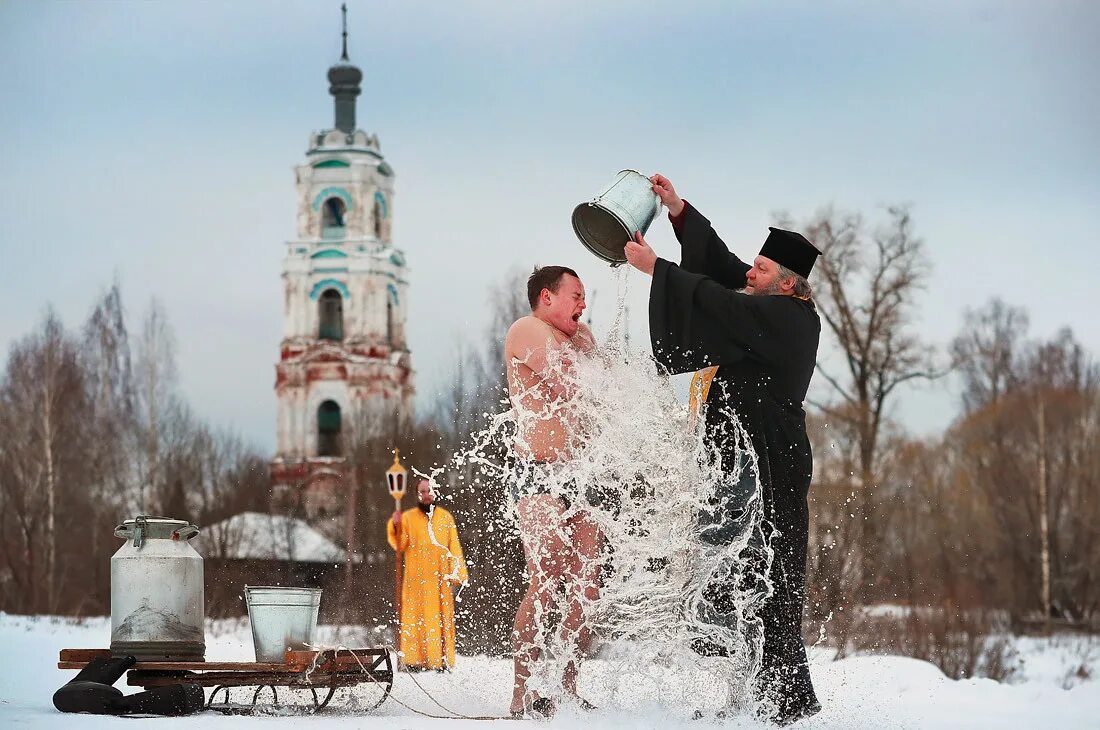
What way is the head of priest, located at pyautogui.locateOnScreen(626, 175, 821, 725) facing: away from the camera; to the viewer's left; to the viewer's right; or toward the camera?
to the viewer's left

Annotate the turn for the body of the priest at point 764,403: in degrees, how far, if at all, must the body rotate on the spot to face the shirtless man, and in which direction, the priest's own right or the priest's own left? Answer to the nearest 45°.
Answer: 0° — they already face them

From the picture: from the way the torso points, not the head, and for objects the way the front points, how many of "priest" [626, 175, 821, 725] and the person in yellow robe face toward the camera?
1

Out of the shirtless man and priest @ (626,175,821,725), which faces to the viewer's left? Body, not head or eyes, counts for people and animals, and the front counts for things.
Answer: the priest

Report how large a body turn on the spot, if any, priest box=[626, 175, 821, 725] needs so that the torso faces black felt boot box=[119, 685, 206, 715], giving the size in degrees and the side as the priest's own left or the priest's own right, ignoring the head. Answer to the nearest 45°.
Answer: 0° — they already face it

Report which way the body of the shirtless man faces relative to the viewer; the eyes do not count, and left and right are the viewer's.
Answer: facing to the right of the viewer

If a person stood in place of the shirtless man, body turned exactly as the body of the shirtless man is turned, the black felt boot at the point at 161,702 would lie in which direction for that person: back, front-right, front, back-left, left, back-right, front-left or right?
back

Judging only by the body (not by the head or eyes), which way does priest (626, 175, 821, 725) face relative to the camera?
to the viewer's left

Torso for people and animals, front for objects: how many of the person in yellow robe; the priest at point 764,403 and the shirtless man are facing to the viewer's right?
1

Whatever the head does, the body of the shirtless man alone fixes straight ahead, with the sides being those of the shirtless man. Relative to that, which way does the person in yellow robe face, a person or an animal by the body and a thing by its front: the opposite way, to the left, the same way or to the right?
to the right

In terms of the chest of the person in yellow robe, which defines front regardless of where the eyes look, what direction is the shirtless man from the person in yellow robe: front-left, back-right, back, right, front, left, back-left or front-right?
front

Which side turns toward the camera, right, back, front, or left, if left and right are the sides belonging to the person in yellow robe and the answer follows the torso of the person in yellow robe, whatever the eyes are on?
front

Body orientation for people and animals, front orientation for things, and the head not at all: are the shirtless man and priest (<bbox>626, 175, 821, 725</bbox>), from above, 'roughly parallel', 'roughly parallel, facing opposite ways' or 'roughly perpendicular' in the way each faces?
roughly parallel, facing opposite ways

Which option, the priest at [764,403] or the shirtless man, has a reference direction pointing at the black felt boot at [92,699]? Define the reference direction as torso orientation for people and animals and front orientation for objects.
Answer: the priest
